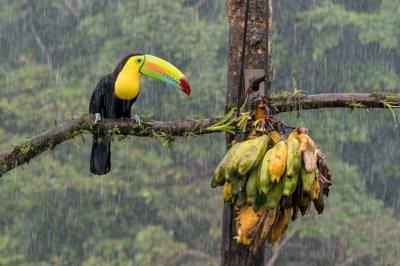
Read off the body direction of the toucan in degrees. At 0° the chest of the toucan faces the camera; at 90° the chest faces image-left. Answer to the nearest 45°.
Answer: approximately 315°
